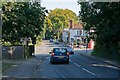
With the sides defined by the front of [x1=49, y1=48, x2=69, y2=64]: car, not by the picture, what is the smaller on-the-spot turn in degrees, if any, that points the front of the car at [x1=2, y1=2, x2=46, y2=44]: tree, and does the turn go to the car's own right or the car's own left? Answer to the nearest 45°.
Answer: approximately 45° to the car's own left

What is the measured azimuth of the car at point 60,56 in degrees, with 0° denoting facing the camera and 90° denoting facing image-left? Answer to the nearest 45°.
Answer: approximately 180°
